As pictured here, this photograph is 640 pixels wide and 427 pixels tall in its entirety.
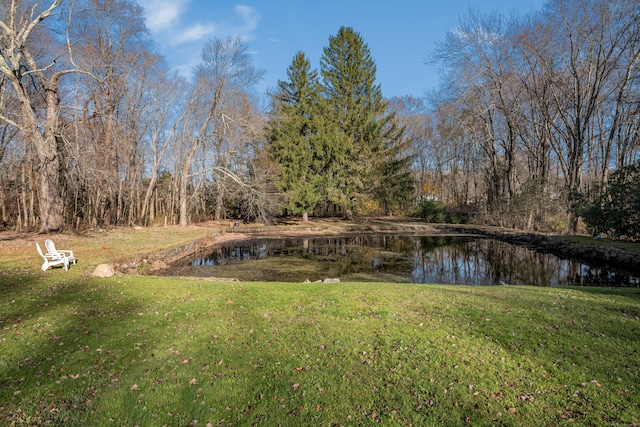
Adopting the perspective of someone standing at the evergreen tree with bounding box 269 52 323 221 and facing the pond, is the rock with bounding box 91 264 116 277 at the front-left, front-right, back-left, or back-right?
front-right

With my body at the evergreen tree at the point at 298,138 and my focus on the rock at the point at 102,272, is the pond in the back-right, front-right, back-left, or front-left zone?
front-left

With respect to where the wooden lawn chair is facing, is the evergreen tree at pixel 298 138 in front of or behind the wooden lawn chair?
in front

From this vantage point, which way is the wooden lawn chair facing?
to the viewer's right

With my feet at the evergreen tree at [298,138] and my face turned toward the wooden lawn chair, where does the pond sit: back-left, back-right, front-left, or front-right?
front-left

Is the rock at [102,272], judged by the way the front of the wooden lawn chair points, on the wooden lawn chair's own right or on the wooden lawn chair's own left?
on the wooden lawn chair's own right

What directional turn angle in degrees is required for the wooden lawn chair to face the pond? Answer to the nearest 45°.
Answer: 0° — it already faces it

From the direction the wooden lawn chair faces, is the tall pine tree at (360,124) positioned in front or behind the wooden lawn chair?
in front
